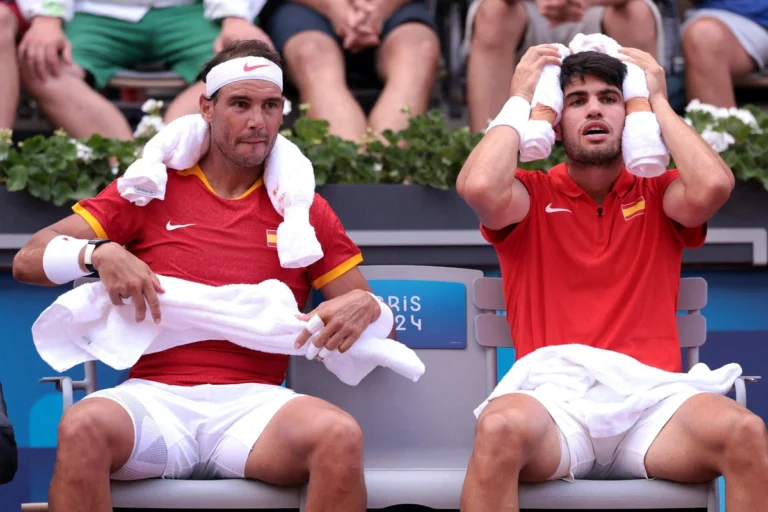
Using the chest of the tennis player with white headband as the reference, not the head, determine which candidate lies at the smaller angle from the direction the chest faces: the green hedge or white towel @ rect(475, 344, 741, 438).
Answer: the white towel

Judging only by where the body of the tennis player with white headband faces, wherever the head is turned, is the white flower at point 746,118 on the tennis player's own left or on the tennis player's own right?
on the tennis player's own left

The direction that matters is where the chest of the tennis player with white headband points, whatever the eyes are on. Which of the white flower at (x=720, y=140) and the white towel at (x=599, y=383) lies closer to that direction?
the white towel

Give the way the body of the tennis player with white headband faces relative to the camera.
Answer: toward the camera

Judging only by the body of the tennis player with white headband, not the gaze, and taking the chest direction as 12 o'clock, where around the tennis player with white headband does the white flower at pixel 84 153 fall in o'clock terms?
The white flower is roughly at 5 o'clock from the tennis player with white headband.

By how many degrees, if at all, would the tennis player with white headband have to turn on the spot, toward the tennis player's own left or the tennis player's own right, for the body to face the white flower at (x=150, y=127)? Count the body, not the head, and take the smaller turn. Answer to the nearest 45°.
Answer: approximately 180°

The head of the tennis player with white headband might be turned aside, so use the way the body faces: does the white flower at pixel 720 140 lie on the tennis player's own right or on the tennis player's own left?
on the tennis player's own left

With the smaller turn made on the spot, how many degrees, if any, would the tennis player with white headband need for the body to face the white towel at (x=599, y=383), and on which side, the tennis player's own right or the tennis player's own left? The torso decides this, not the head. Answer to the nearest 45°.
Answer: approximately 90° to the tennis player's own left

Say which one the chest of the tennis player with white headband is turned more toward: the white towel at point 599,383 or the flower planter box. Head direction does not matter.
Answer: the white towel
